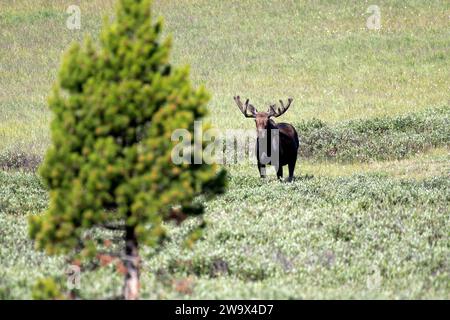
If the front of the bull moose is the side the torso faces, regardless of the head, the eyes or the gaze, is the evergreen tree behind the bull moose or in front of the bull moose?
in front

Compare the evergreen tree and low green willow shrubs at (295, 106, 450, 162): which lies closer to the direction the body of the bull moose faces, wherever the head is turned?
the evergreen tree

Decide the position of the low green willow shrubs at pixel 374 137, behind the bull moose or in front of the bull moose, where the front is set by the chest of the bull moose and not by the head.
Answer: behind

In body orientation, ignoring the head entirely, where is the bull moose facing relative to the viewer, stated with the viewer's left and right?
facing the viewer and to the left of the viewer
